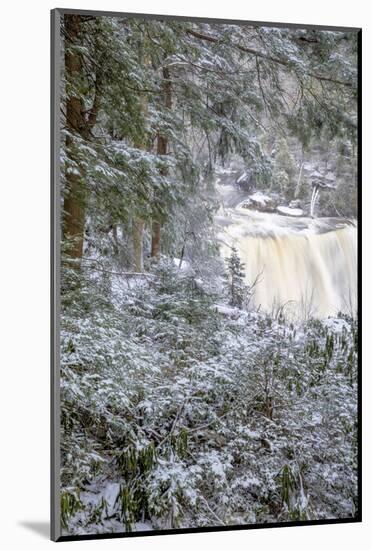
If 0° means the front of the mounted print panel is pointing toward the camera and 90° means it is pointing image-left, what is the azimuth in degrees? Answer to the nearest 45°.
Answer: approximately 315°
